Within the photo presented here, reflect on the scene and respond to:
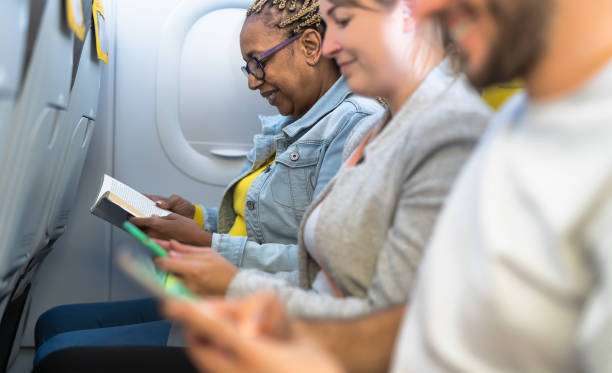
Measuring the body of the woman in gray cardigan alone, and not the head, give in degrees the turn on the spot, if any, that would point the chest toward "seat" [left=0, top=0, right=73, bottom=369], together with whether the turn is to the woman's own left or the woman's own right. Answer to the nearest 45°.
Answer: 0° — they already face it

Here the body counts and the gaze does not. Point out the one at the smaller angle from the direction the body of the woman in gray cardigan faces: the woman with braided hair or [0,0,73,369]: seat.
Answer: the seat

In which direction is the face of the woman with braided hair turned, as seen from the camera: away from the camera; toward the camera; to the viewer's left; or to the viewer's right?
to the viewer's left

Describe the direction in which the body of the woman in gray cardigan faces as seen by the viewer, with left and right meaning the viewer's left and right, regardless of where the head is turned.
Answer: facing to the left of the viewer

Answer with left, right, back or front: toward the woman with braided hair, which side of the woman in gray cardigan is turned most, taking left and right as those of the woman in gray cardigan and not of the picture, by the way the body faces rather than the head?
right

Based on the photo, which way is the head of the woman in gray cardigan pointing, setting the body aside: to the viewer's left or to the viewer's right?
to the viewer's left
